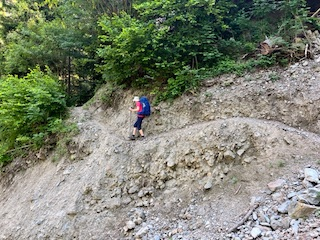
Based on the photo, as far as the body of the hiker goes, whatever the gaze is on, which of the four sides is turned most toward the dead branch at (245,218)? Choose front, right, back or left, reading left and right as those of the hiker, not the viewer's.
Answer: left

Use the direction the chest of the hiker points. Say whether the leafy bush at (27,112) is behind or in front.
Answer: in front

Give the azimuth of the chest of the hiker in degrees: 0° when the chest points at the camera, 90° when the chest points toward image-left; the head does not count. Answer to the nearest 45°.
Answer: approximately 90°

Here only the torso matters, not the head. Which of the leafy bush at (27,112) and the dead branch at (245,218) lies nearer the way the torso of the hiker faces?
the leafy bush

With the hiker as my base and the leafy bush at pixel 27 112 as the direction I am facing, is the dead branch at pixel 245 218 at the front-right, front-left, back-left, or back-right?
back-left
